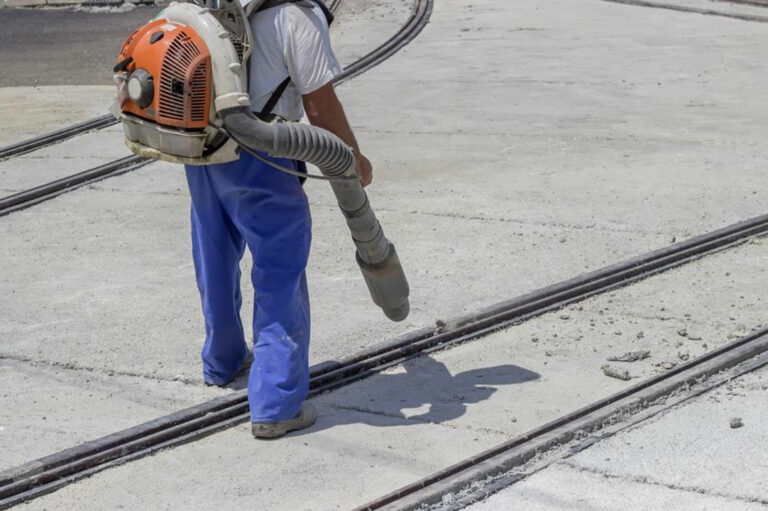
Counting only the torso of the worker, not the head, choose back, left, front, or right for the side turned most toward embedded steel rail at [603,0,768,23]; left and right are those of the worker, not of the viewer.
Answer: front

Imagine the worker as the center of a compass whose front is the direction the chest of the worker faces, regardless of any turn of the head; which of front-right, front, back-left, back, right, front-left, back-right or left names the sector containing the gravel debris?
front-right

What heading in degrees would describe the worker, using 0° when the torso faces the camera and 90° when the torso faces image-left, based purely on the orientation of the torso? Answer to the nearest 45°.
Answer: approximately 225°

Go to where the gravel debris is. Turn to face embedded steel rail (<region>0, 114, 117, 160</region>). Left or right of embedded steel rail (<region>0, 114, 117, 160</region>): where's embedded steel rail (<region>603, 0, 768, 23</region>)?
right

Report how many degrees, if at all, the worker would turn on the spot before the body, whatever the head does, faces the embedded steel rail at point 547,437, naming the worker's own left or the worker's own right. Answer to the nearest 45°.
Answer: approximately 90° to the worker's own right

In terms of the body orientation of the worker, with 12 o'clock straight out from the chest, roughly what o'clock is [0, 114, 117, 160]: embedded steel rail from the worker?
The embedded steel rail is roughly at 10 o'clock from the worker.
